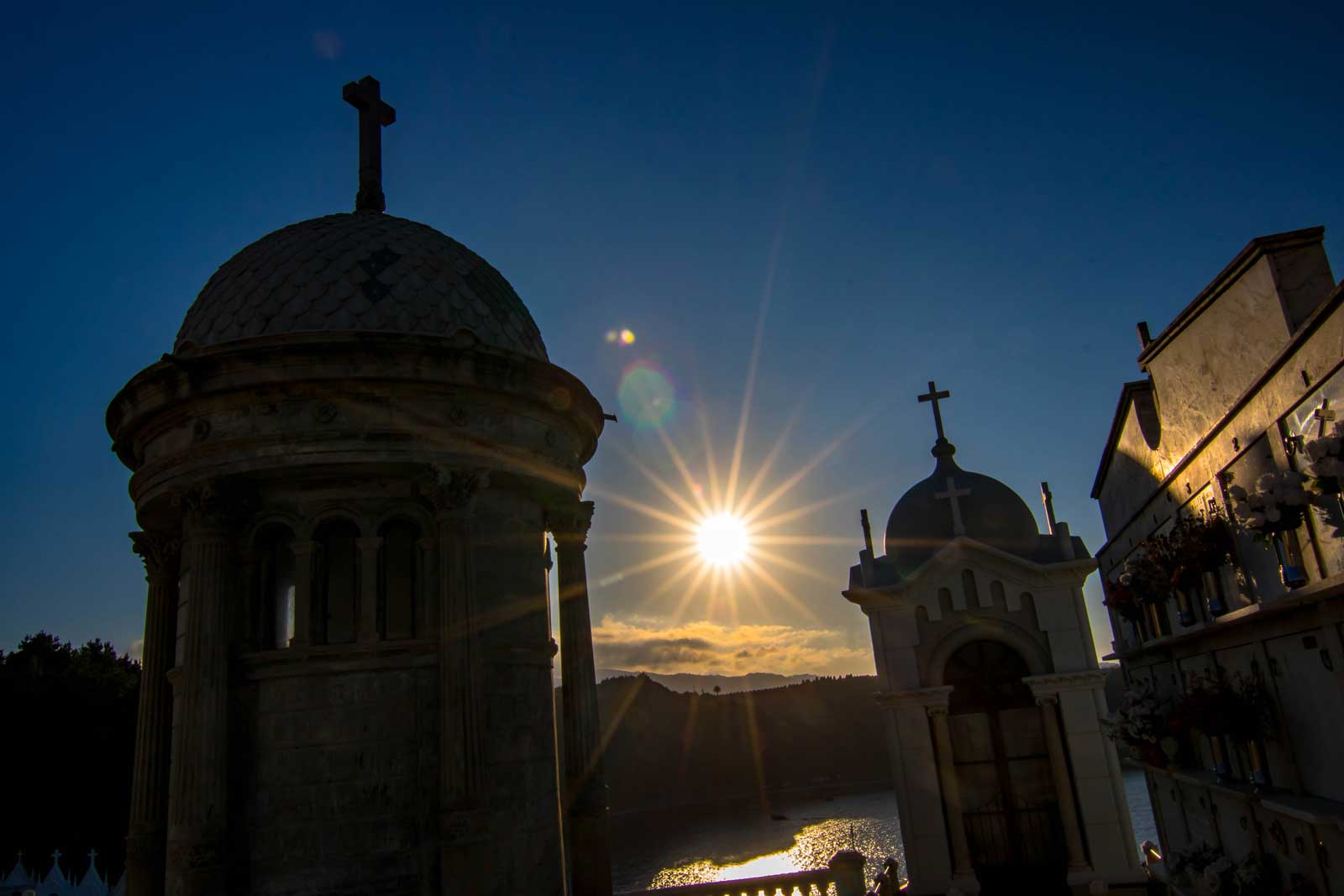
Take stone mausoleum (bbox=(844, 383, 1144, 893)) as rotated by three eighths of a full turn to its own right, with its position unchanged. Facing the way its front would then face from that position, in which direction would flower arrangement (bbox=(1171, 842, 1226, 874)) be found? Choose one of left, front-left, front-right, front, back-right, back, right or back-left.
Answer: back

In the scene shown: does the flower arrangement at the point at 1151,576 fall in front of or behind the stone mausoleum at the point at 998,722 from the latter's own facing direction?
in front

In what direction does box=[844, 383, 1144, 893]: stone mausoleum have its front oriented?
toward the camera

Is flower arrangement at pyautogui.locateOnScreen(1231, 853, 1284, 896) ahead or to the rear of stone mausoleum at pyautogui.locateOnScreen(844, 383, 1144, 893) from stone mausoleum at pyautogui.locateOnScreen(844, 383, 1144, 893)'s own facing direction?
ahead

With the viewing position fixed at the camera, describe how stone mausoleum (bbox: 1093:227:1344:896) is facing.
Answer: facing the viewer and to the left of the viewer

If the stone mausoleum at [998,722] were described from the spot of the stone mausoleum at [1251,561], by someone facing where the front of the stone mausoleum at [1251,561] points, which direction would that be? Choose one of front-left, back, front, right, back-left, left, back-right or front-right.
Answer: right

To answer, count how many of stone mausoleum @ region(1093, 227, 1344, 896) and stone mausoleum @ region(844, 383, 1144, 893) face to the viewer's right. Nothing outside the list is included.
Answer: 0
